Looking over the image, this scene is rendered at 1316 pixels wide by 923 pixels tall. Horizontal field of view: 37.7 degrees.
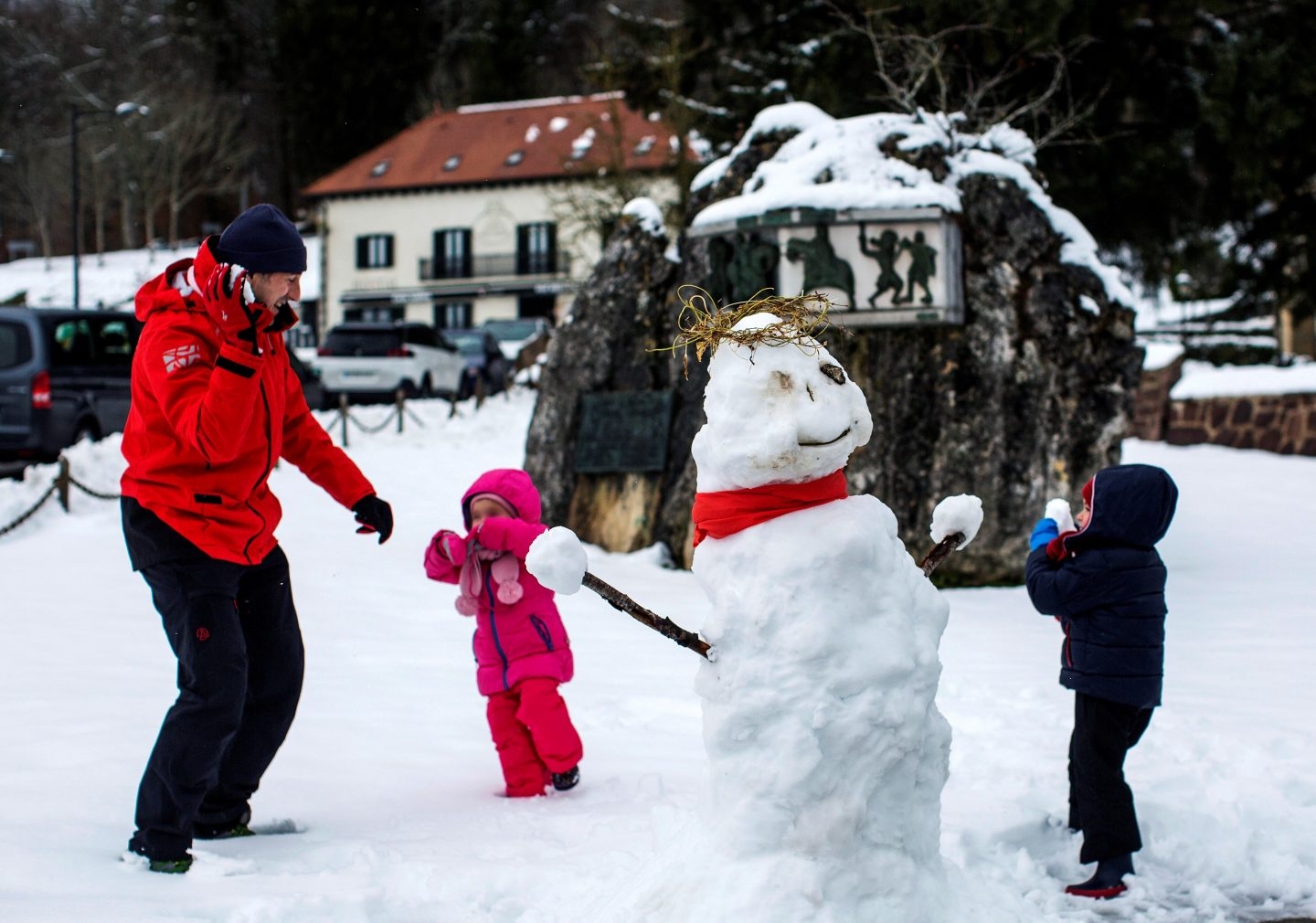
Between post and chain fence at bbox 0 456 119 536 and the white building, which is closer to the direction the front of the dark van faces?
the white building

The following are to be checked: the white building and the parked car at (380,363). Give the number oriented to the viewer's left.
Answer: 0

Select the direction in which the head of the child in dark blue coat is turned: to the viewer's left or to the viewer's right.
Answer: to the viewer's left

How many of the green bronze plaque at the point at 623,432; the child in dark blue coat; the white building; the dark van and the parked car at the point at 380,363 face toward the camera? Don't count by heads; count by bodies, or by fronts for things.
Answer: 2

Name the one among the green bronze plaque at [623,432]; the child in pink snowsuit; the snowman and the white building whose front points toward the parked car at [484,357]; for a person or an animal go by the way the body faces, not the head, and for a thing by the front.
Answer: the white building

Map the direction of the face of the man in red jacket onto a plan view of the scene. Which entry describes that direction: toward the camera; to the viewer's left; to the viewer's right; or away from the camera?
to the viewer's right

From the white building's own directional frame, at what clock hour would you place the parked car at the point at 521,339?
The parked car is roughly at 12 o'clock from the white building.

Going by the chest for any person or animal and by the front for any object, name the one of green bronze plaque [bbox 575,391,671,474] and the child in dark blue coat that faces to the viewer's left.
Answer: the child in dark blue coat

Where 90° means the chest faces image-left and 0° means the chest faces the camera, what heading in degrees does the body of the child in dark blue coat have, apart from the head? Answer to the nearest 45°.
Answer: approximately 90°

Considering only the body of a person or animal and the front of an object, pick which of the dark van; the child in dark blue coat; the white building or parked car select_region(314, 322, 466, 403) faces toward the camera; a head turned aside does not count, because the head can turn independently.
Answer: the white building

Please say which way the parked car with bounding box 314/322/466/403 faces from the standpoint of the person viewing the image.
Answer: facing away from the viewer and to the right of the viewer

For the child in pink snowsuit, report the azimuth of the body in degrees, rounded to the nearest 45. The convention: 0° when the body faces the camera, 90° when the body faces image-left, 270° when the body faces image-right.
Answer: approximately 45°
